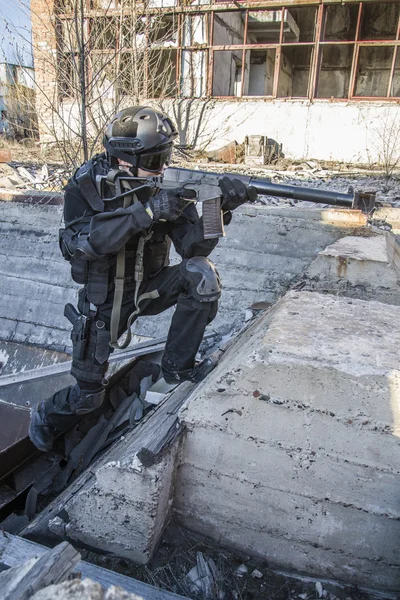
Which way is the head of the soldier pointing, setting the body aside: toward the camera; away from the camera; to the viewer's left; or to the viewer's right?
to the viewer's right

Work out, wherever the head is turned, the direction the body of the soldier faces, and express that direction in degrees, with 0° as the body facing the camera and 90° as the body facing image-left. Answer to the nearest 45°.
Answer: approximately 270°

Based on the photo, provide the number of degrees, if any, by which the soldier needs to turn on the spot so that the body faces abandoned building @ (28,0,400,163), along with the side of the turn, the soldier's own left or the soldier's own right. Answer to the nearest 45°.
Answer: approximately 90° to the soldier's own left

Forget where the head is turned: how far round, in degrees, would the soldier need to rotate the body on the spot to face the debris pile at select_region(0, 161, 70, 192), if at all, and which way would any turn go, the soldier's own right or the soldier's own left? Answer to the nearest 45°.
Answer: approximately 90° to the soldier's own left

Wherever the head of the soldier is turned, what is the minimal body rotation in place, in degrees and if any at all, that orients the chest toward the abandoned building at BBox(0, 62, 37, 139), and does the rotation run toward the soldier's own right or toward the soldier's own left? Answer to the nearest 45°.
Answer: approximately 90° to the soldier's own left

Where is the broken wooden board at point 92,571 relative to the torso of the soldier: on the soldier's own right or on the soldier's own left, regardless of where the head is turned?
on the soldier's own right

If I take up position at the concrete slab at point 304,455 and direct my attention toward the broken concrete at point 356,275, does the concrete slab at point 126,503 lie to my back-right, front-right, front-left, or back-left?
back-left

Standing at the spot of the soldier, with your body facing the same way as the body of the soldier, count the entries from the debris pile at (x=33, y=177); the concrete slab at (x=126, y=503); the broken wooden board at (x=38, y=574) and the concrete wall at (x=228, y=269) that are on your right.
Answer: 2

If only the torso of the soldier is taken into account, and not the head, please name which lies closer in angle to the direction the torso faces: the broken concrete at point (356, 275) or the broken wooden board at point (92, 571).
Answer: the broken concrete

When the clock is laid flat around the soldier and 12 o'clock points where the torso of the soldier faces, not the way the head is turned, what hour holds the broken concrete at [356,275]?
The broken concrete is roughly at 12 o'clock from the soldier.

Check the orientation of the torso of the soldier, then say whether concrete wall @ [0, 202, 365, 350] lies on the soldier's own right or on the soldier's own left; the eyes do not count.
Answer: on the soldier's own left
